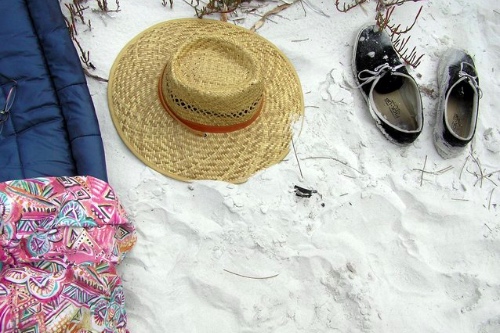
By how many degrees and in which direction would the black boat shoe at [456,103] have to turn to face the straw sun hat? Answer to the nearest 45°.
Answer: approximately 135° to its left

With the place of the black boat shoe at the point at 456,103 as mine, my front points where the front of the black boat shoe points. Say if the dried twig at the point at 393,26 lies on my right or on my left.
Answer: on my left

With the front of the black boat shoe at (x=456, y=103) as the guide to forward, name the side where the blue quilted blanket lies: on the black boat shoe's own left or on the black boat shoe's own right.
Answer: on the black boat shoe's own left

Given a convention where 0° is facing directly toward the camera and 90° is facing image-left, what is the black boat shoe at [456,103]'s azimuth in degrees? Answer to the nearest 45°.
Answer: approximately 180°

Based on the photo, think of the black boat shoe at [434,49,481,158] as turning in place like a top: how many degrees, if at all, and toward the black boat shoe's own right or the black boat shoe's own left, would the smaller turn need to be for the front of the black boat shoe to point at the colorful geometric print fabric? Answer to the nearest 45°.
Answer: approximately 135° to the black boat shoe's own left

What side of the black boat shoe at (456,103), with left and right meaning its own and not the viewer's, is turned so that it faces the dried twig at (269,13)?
left

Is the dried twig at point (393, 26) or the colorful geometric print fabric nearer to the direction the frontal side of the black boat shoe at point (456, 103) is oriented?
the dried twig
